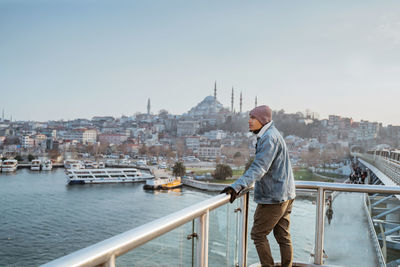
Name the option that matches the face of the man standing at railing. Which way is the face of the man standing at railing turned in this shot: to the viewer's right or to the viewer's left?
to the viewer's left

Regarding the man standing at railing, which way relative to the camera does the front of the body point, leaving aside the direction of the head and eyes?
to the viewer's left

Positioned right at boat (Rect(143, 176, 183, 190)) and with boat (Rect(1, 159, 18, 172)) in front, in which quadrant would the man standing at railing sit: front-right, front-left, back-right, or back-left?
back-left

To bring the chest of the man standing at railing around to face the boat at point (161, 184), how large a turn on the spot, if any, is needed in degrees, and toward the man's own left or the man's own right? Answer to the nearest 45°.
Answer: approximately 90° to the man's own right
